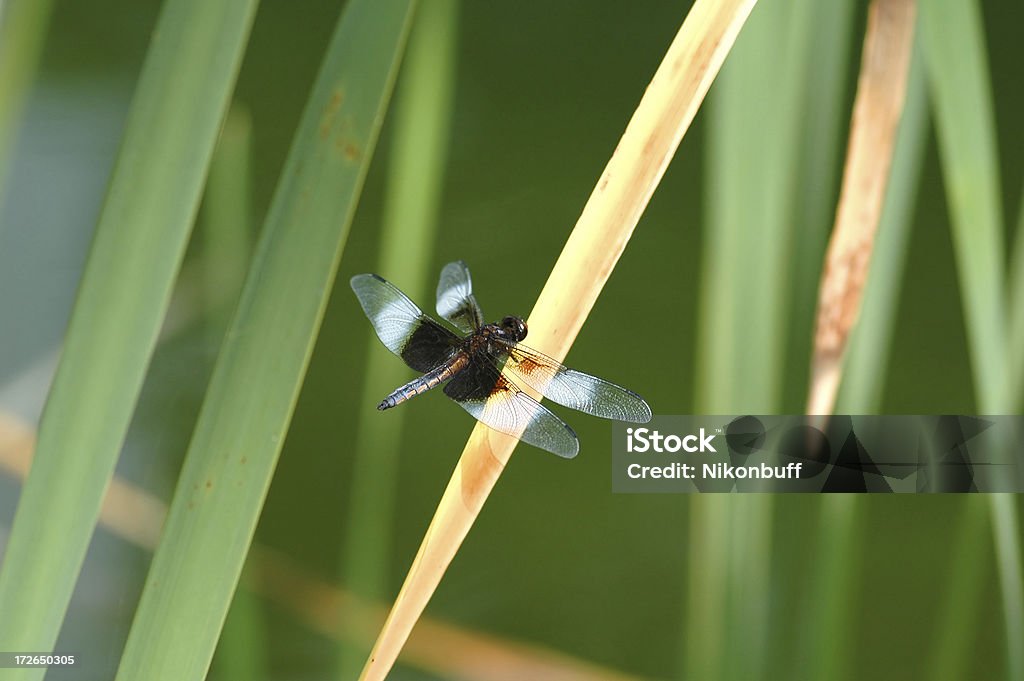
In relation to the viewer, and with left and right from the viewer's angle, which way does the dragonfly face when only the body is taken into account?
facing away from the viewer and to the right of the viewer
